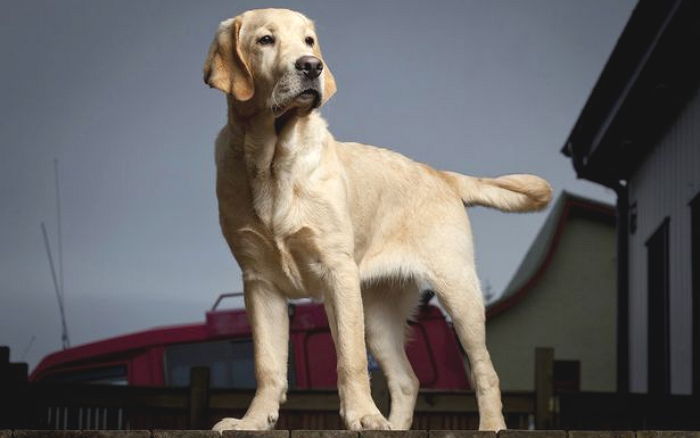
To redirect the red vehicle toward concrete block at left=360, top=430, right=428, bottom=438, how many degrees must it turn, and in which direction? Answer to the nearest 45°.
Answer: approximately 90° to its left

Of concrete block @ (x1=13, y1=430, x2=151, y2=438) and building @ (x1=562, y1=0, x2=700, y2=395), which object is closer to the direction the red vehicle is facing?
the concrete block

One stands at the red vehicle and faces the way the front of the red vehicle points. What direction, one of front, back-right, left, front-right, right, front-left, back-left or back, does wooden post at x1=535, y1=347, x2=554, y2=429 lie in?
back-left

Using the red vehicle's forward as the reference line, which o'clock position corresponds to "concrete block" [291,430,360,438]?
The concrete block is roughly at 9 o'clock from the red vehicle.

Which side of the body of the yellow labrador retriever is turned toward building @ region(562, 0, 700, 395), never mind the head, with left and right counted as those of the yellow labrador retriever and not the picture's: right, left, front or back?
back

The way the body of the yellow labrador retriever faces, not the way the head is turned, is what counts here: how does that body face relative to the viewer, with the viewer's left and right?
facing the viewer and to the left of the viewer

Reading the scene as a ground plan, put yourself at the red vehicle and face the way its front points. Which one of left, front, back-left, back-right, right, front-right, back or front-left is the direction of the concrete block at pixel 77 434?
left

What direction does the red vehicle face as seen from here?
to the viewer's left

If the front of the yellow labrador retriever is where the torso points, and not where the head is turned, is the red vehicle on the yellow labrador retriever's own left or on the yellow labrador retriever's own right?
on the yellow labrador retriever's own right

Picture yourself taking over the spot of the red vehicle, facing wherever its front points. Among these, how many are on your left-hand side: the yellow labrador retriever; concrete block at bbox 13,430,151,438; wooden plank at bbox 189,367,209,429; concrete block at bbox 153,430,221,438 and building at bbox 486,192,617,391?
4

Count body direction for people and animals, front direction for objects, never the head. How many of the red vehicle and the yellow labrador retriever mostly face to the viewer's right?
0
